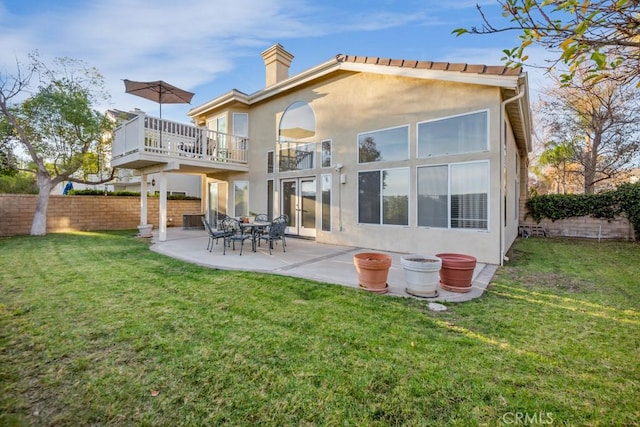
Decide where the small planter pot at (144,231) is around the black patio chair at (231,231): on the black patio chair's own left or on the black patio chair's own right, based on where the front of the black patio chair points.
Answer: on the black patio chair's own left

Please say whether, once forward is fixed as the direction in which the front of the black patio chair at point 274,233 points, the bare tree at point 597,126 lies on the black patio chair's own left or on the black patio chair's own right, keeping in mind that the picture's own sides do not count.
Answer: on the black patio chair's own right

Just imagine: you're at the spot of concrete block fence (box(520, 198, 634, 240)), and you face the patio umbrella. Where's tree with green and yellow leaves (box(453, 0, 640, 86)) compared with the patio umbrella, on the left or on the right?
left

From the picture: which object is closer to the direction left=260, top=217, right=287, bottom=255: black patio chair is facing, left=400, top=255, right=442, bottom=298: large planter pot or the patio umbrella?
the patio umbrella

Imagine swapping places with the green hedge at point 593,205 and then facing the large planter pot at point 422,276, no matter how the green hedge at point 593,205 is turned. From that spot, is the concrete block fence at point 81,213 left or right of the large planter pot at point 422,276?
right

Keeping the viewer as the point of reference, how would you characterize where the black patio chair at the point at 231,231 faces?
facing away from the viewer and to the right of the viewer

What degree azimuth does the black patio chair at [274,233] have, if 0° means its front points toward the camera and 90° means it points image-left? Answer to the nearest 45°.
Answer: approximately 135°

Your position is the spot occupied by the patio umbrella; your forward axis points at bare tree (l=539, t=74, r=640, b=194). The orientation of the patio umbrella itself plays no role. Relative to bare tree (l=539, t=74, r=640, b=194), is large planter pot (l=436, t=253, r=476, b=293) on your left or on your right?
right

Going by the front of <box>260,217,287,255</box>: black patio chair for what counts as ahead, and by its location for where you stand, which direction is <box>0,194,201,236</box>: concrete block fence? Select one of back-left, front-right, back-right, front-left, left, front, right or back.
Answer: front

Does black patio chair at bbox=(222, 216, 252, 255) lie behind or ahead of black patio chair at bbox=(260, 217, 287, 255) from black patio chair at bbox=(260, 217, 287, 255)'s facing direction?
ahead

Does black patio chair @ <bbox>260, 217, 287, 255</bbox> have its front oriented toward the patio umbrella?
yes

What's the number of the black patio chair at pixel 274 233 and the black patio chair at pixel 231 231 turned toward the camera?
0

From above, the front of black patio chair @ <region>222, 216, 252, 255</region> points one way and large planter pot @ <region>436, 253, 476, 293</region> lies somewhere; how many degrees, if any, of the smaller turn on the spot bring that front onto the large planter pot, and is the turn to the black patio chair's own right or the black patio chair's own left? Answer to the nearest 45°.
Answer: approximately 90° to the black patio chair's own right
